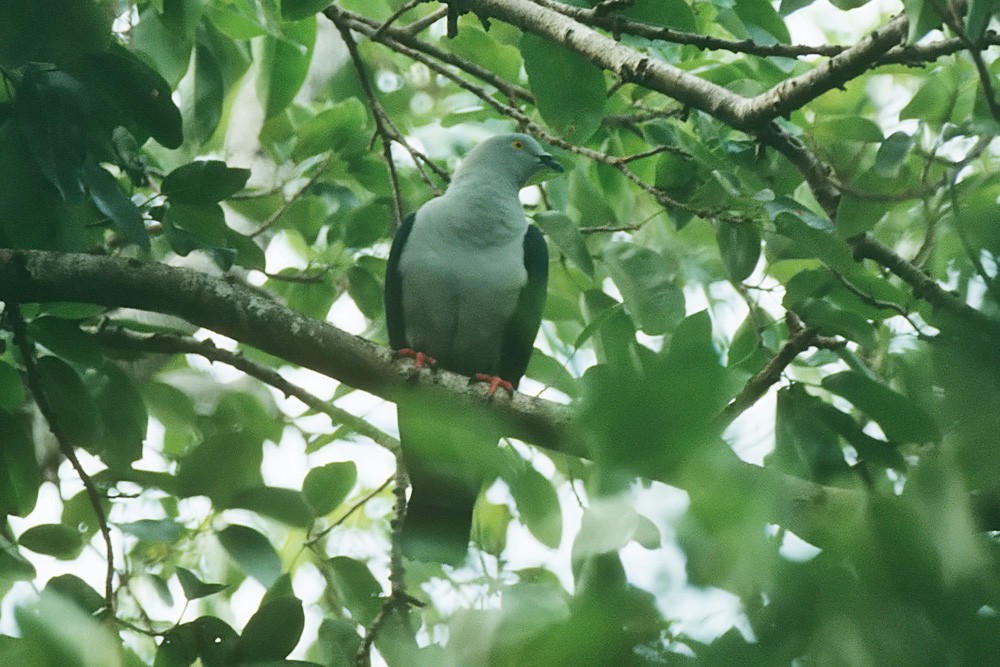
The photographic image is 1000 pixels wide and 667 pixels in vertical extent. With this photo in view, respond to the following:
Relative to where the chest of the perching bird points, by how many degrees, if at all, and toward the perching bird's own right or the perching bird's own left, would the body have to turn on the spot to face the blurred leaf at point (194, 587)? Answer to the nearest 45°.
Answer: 0° — it already faces it

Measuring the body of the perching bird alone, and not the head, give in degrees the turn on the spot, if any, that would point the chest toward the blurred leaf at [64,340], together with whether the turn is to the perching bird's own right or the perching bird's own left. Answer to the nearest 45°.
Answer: approximately 45° to the perching bird's own right

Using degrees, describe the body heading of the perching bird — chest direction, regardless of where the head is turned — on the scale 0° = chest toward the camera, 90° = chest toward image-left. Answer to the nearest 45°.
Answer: approximately 0°
